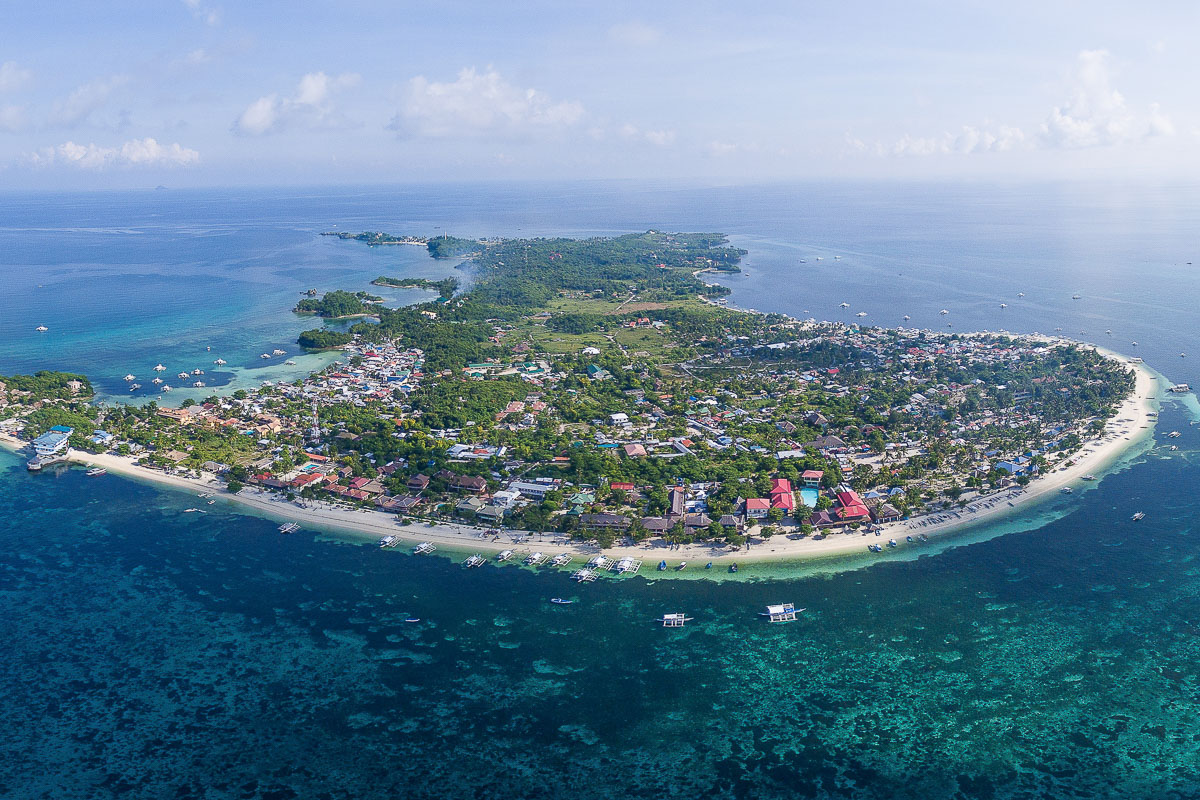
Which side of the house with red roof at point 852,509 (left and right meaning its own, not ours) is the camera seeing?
front

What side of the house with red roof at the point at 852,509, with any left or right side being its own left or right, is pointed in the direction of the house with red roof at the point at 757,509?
right

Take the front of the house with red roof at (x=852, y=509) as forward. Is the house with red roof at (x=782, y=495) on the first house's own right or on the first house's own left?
on the first house's own right

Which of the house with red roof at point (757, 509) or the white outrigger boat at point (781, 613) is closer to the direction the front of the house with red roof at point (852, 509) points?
the white outrigger boat

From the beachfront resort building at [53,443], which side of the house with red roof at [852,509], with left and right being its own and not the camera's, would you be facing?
right

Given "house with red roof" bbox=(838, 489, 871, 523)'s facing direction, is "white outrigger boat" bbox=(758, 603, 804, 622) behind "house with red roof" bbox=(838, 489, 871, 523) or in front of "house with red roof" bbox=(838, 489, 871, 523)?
in front

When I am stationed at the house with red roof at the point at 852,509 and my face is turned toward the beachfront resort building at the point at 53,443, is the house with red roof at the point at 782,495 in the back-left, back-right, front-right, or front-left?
front-right
